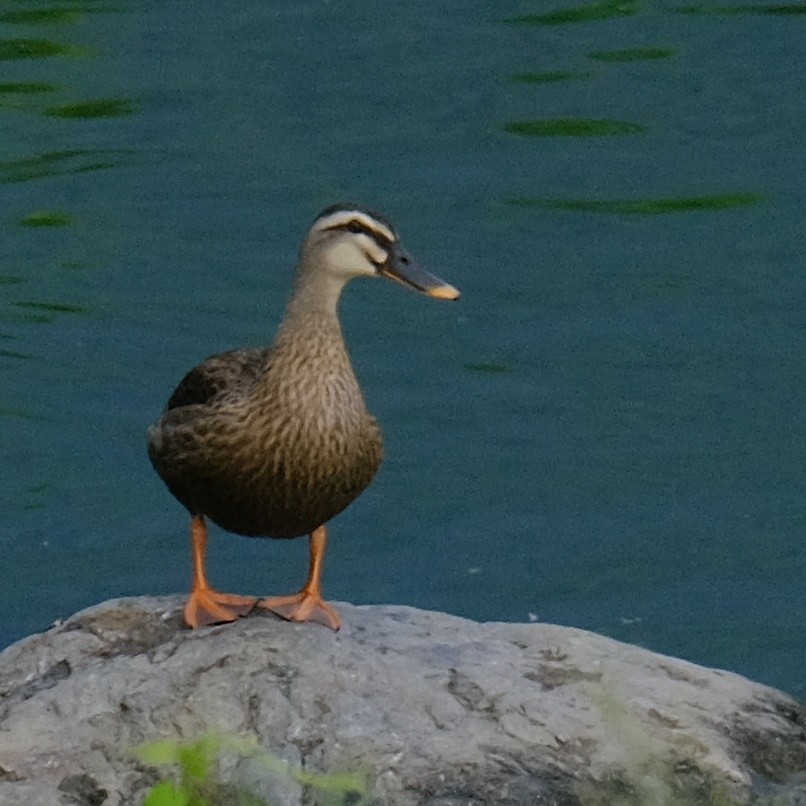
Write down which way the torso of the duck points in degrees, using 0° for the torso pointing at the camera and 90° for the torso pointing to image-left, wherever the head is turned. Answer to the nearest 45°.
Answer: approximately 315°
